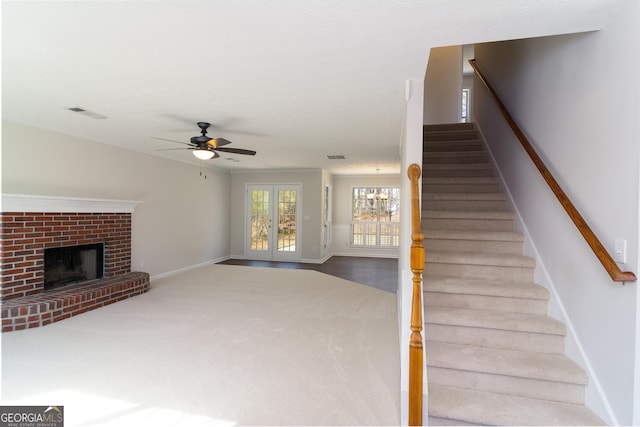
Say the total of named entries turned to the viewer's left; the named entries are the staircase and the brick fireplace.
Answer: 0

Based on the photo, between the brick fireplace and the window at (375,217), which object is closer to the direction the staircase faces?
the brick fireplace

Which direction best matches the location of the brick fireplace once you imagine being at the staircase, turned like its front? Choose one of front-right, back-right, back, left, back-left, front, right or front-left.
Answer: right

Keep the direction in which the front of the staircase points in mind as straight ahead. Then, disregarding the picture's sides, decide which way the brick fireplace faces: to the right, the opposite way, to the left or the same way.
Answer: to the left

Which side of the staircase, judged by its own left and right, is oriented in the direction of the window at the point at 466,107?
back

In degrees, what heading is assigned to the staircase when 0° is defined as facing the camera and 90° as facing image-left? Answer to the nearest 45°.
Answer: approximately 0°

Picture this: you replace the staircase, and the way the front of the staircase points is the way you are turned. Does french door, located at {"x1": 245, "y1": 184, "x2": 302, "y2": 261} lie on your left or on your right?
on your right

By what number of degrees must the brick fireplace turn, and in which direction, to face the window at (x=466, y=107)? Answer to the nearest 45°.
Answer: approximately 45° to its left

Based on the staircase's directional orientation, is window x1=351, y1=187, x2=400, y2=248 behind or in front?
behind

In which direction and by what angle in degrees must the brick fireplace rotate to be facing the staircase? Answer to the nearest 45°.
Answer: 0° — it already faces it

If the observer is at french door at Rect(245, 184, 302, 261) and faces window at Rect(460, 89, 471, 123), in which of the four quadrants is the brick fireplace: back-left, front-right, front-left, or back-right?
back-right

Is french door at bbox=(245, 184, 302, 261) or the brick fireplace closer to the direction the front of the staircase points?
the brick fireplace

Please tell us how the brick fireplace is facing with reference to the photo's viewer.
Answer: facing the viewer and to the right of the viewer

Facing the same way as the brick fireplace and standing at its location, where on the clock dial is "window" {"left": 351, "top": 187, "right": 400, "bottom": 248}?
The window is roughly at 10 o'clock from the brick fireplace.
